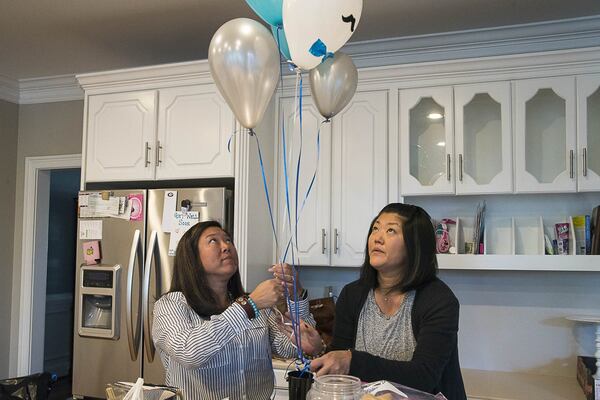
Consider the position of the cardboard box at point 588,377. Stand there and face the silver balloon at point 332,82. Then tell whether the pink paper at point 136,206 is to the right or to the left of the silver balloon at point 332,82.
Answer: right

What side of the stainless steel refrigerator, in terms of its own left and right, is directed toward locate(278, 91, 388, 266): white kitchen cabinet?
left

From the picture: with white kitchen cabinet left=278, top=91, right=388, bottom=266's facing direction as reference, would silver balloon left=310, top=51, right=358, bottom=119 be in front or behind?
in front

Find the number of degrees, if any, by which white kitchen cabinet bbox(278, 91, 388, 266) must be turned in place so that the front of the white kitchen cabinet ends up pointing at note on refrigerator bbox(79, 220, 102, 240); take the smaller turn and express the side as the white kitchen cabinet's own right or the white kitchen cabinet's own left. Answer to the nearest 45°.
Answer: approximately 90° to the white kitchen cabinet's own right

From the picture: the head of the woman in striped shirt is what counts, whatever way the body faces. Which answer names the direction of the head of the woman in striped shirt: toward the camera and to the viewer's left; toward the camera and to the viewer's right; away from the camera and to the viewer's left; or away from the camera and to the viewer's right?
toward the camera and to the viewer's right

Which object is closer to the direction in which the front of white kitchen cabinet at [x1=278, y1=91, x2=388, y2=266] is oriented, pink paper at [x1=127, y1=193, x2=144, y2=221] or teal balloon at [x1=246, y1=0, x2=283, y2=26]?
the teal balloon

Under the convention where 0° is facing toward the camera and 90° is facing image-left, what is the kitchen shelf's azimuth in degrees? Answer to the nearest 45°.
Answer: approximately 0°

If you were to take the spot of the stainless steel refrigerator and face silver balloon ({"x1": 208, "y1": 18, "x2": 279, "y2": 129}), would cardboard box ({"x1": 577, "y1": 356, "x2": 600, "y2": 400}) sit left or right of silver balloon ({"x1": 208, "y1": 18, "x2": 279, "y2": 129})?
left

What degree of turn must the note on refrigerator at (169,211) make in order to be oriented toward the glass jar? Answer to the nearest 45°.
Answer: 0° — it already faces it

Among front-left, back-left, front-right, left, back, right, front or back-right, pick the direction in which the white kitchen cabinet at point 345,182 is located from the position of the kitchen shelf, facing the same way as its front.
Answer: right

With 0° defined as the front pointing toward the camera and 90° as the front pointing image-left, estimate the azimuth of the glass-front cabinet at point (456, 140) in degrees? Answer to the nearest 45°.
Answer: approximately 0°

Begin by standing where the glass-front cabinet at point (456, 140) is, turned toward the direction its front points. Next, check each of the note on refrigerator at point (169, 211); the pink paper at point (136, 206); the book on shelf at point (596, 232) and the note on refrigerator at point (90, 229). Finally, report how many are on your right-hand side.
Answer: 3
